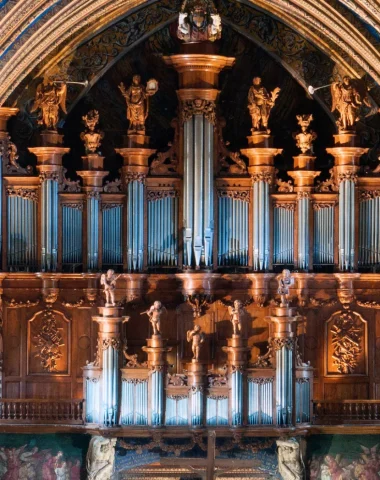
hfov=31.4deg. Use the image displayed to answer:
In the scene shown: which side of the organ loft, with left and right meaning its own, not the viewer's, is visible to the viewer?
front
